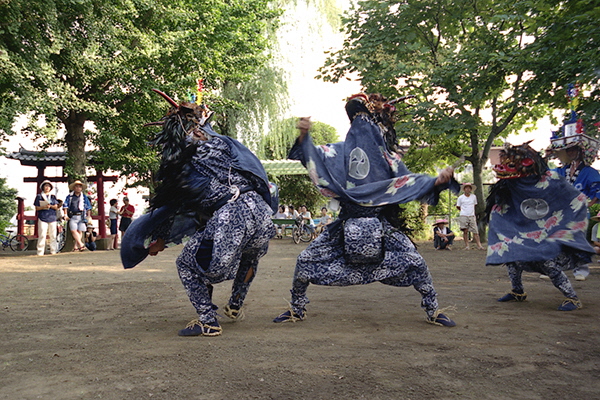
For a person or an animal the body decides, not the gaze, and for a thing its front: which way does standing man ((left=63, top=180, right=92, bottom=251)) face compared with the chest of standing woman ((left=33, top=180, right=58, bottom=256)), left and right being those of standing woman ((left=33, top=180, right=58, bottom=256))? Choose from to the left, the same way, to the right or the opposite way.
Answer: the same way

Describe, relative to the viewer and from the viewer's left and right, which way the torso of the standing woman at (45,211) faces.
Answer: facing the viewer

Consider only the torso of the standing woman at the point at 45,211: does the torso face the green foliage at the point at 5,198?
no

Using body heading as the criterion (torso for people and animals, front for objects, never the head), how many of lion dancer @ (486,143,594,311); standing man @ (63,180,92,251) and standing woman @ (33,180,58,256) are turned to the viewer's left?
1

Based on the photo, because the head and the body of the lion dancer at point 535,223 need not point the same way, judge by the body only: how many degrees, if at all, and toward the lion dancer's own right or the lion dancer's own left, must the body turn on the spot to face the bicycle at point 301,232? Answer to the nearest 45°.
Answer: approximately 45° to the lion dancer's own right

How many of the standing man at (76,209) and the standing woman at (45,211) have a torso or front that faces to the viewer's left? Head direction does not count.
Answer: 0

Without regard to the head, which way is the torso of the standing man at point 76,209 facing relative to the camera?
toward the camera

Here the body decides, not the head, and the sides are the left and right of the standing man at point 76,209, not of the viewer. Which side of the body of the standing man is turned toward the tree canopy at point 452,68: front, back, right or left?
left

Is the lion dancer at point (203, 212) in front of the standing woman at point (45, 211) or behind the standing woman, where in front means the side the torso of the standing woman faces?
in front

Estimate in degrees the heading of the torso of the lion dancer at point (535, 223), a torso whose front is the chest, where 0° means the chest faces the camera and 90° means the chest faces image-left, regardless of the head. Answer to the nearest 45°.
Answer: approximately 90°
